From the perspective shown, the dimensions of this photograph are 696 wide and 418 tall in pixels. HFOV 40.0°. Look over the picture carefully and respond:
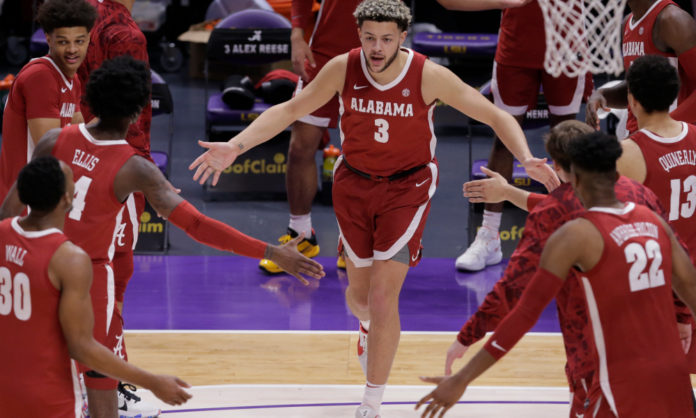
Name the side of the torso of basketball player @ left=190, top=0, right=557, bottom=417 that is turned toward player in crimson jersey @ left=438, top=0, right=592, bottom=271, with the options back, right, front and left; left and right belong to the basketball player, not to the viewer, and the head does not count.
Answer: back

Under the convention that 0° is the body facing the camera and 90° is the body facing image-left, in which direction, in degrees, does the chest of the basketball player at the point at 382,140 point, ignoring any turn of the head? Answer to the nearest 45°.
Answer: approximately 0°

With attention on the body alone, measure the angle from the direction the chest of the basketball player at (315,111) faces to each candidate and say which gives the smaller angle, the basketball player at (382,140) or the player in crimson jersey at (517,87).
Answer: the basketball player

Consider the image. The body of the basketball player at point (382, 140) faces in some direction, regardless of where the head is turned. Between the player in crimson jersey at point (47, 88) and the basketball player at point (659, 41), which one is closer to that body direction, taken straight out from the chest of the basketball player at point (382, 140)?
the player in crimson jersey

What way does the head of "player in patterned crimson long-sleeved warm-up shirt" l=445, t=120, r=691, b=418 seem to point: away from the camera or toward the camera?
away from the camera

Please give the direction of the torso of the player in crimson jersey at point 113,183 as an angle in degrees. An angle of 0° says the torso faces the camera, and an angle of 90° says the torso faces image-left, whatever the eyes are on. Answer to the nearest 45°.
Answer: approximately 225°

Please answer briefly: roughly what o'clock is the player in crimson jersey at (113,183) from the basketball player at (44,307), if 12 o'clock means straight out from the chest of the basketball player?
The player in crimson jersey is roughly at 11 o'clock from the basketball player.

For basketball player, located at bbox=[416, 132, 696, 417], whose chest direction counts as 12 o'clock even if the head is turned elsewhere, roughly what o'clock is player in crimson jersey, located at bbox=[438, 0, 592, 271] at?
The player in crimson jersey is roughly at 1 o'clock from the basketball player.

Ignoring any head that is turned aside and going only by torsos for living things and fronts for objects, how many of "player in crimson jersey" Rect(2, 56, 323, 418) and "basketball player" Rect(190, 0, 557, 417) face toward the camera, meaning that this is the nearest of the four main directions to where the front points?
1

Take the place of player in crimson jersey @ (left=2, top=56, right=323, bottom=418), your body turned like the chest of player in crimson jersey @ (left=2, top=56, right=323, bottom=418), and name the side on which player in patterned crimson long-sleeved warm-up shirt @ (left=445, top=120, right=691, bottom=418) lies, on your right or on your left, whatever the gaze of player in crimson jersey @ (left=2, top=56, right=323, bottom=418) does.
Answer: on your right

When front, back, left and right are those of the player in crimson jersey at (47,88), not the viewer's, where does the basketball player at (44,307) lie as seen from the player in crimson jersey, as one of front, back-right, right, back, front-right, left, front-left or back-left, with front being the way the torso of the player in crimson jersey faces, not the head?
front-right

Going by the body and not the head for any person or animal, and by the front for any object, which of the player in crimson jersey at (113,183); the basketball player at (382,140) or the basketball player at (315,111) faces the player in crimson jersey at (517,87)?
the player in crimson jersey at (113,183)

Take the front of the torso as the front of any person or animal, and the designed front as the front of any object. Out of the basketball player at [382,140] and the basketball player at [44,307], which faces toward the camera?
the basketball player at [382,140]

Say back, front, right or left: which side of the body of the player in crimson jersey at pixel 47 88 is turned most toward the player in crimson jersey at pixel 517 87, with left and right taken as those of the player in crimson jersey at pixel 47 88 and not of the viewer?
left

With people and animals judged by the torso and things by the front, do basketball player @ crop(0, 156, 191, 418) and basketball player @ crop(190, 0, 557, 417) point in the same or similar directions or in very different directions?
very different directions

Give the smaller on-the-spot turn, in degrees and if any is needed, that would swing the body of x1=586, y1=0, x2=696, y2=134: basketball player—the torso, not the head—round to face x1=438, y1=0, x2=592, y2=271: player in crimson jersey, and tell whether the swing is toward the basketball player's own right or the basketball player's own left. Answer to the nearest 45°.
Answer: approximately 90° to the basketball player's own right

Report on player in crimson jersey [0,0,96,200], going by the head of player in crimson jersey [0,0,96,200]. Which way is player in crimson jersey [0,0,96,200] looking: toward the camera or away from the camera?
toward the camera

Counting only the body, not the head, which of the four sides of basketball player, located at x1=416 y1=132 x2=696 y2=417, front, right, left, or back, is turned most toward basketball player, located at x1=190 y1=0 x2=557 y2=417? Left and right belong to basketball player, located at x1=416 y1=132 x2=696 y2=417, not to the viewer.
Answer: front

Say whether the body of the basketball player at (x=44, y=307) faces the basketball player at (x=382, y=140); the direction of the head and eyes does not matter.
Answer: yes

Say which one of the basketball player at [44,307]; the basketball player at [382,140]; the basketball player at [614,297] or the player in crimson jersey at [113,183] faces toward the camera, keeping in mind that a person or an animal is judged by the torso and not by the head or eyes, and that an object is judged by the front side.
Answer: the basketball player at [382,140]

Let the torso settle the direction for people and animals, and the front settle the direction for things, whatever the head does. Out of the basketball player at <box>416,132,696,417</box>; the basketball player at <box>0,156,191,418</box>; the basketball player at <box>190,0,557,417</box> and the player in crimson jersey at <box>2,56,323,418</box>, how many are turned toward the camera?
1

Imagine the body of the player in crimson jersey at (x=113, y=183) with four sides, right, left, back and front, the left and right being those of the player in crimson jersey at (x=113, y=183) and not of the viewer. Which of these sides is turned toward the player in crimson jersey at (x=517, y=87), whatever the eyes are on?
front
